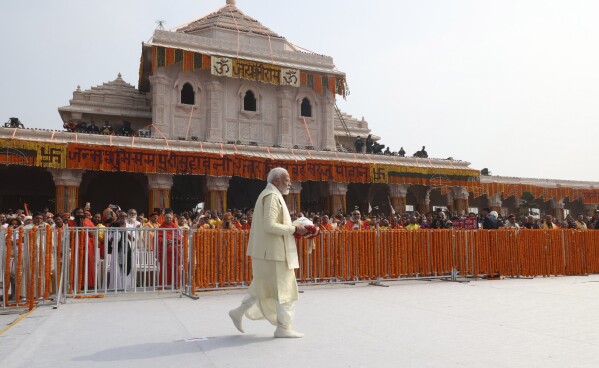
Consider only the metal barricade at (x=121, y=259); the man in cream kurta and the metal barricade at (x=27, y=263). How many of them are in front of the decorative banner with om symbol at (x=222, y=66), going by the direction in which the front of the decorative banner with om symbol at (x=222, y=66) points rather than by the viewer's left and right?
3

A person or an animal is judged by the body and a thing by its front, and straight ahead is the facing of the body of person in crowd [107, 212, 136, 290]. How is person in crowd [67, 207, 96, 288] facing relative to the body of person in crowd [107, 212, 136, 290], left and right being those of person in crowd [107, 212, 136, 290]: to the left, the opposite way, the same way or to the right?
the same way

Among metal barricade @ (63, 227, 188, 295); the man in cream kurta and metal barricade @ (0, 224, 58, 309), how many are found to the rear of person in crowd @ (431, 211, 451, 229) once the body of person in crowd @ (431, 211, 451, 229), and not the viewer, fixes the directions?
0

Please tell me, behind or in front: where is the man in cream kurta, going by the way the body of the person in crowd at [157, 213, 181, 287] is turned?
in front

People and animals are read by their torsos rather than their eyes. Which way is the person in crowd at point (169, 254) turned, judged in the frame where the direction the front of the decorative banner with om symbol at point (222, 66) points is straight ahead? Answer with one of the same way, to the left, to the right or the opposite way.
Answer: the same way

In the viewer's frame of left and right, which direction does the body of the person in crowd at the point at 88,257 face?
facing the viewer

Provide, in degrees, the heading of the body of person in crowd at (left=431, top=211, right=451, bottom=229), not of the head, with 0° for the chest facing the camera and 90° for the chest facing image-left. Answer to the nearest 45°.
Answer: approximately 0°

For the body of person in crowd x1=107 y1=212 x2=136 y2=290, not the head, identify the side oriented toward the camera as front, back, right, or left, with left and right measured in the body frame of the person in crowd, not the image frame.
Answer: front

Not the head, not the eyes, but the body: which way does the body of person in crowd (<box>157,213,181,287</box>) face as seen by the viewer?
toward the camera

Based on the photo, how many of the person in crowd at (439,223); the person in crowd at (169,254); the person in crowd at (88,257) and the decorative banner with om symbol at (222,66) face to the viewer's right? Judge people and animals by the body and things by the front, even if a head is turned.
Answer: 0

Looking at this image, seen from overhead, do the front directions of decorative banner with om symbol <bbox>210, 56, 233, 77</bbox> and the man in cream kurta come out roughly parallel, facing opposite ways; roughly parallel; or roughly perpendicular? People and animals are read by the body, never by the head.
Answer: roughly perpendicular

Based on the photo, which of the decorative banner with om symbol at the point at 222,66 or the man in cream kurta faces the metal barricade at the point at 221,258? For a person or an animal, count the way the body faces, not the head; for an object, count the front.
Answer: the decorative banner with om symbol

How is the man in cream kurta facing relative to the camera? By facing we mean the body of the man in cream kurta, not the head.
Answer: to the viewer's right

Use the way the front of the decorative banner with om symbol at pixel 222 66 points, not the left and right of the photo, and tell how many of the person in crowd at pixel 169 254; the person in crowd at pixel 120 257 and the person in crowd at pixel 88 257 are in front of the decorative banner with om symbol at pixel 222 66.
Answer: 3
